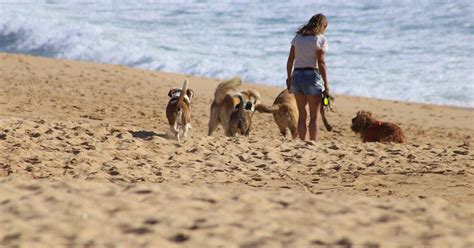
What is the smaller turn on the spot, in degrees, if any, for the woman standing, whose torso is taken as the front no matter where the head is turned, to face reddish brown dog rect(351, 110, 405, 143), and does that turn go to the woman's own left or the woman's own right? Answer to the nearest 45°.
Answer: approximately 45° to the woman's own right

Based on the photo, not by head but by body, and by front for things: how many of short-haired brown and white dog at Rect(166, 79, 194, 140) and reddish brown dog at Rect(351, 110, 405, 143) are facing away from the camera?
1

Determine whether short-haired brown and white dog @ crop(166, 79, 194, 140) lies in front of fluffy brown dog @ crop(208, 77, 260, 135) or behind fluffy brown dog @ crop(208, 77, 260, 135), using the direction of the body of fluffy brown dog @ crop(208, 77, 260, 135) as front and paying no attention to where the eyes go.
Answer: behind

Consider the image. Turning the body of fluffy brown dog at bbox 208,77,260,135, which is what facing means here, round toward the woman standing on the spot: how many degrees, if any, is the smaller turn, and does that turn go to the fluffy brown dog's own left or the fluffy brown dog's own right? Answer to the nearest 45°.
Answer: approximately 90° to the fluffy brown dog's own right

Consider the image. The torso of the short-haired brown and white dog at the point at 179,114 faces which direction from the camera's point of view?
away from the camera

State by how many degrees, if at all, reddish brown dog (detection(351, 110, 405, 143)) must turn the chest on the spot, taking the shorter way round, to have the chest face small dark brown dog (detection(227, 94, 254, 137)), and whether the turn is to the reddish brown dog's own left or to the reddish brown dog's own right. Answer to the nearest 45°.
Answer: approximately 45° to the reddish brown dog's own left

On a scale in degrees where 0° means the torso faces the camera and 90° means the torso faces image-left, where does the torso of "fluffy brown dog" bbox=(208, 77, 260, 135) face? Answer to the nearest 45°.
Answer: approximately 225°

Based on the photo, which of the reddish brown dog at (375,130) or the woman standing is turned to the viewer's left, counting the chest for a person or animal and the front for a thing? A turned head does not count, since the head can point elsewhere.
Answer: the reddish brown dog

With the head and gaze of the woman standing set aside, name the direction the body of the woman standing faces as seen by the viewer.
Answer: away from the camera

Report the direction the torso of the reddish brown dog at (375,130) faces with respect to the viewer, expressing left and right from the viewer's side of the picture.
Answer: facing to the left of the viewer
